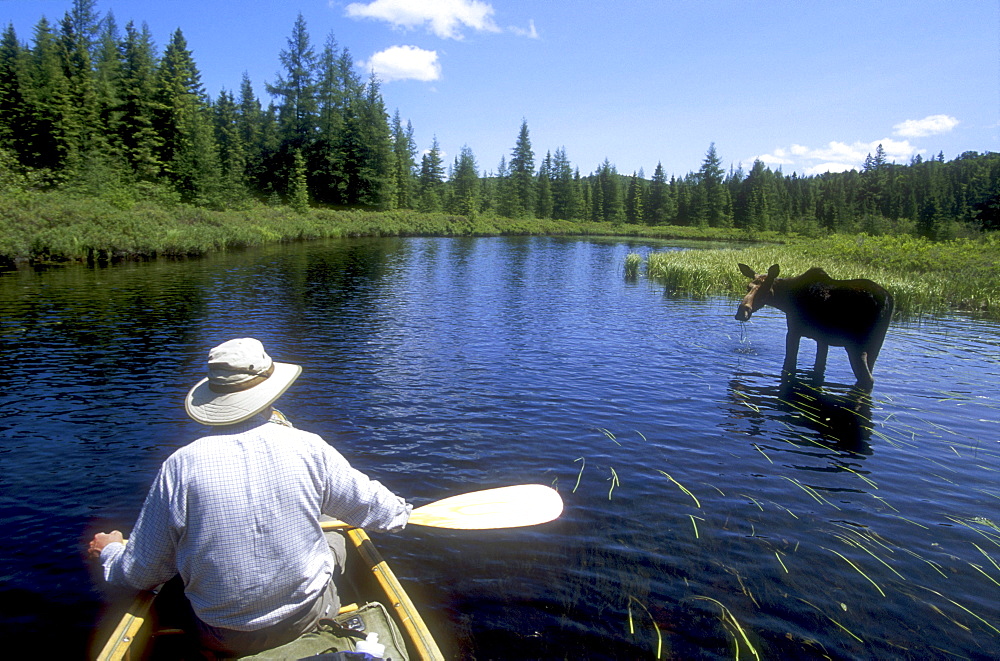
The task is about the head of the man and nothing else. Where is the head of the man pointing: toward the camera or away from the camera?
away from the camera

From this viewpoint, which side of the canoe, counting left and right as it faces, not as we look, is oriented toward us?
back

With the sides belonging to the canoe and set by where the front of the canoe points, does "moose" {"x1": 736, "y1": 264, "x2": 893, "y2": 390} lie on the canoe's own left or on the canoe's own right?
on the canoe's own right

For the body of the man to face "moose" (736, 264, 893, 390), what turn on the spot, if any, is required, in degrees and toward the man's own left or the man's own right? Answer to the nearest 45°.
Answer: approximately 45° to the man's own right

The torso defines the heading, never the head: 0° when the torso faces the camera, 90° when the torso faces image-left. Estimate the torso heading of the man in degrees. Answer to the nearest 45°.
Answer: approximately 180°
